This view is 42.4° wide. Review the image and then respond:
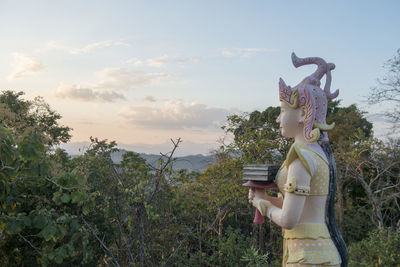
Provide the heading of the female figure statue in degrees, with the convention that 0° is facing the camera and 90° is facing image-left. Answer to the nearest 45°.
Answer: approximately 90°
